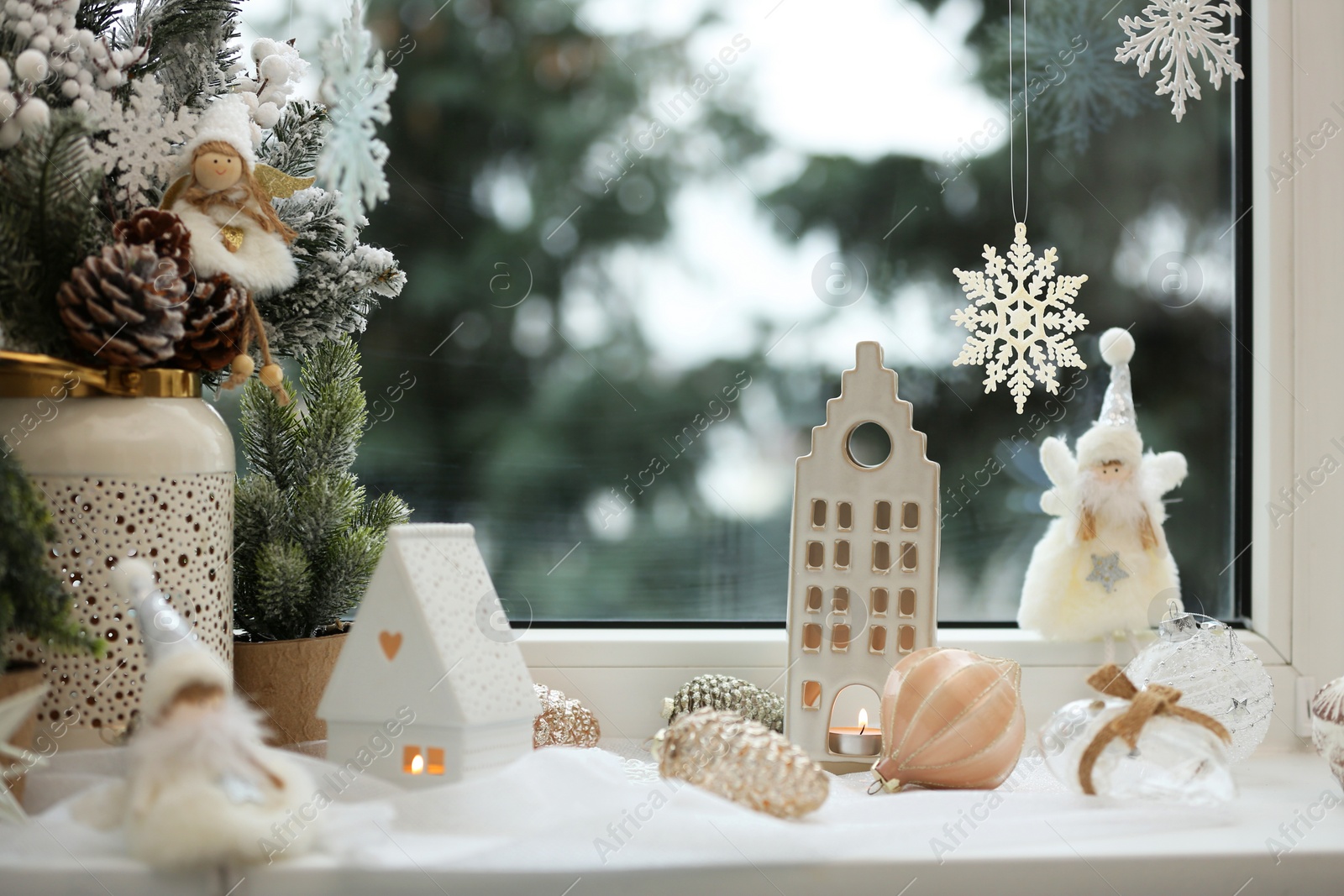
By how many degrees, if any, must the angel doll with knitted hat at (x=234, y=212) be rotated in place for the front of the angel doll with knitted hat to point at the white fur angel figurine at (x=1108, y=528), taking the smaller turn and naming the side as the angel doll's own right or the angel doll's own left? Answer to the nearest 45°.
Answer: approximately 90° to the angel doll's own left

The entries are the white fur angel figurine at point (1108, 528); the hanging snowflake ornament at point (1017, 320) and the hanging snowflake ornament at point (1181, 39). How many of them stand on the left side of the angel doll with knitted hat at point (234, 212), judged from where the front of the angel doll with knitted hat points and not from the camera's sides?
3

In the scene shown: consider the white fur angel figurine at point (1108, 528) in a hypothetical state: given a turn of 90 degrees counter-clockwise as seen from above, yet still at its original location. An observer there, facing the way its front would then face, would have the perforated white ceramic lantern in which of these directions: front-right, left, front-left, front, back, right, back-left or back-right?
back-right

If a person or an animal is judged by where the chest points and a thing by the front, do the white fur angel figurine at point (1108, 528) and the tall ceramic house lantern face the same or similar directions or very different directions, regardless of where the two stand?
same or similar directions

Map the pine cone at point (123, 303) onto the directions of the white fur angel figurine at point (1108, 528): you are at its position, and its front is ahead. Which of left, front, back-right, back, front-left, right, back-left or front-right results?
front-right

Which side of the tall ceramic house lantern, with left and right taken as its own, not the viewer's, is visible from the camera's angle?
front

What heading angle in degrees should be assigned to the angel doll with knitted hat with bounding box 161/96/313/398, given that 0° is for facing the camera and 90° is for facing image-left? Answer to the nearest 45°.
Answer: approximately 0°

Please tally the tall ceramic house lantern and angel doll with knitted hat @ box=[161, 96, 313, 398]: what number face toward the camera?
2

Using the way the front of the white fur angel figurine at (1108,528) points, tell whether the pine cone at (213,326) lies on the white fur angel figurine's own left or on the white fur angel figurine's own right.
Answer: on the white fur angel figurine's own right

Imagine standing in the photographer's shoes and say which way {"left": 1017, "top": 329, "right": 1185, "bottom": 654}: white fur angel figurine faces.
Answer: facing the viewer

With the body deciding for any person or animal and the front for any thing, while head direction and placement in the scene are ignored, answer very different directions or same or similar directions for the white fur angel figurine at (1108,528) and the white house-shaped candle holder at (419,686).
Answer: same or similar directions
